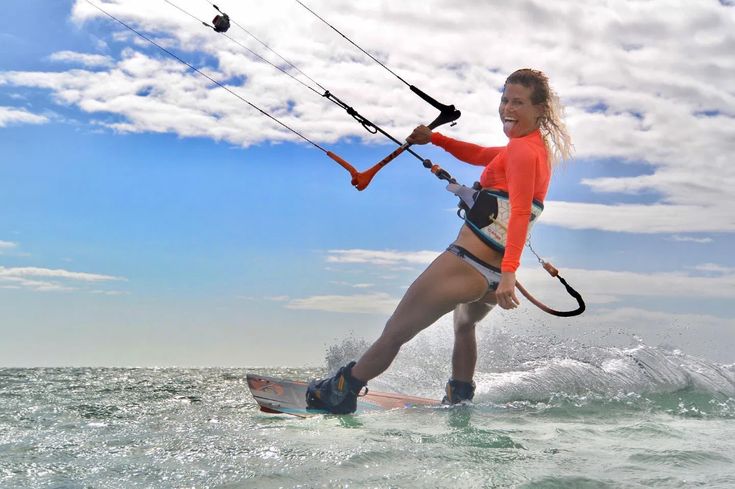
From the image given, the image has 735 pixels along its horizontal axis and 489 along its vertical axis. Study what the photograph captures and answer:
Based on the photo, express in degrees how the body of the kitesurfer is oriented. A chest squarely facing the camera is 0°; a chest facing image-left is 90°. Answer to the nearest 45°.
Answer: approximately 90°
